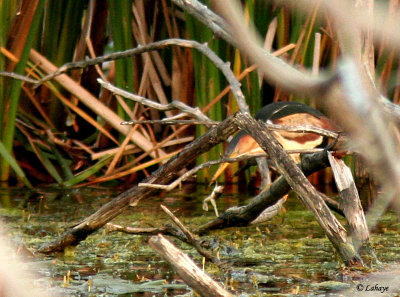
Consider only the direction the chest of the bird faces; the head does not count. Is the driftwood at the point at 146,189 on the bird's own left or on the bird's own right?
on the bird's own left

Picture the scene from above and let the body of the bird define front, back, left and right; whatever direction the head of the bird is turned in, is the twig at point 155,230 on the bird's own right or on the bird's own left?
on the bird's own left

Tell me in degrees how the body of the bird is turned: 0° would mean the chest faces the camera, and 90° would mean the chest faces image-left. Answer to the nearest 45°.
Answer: approximately 90°

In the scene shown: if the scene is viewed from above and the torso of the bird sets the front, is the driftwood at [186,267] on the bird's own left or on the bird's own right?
on the bird's own left

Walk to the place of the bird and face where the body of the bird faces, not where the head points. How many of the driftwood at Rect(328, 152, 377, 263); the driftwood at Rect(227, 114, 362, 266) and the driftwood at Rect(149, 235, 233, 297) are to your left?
3

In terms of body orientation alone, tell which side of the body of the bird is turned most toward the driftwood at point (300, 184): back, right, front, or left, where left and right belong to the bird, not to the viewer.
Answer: left
